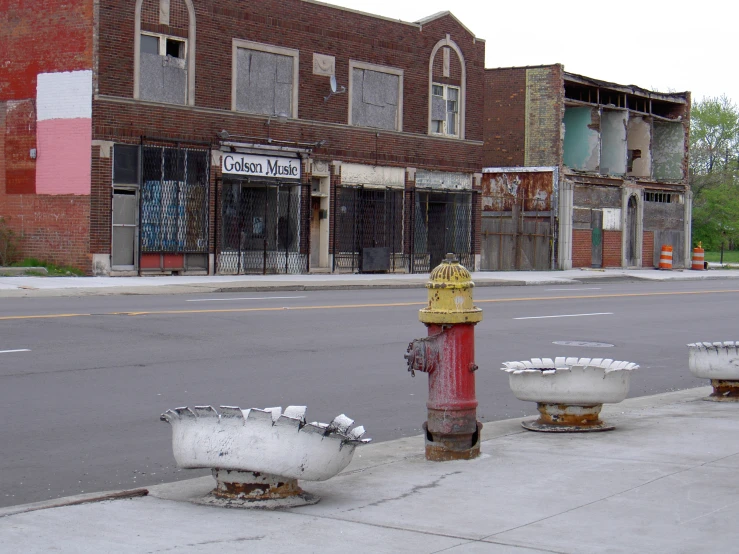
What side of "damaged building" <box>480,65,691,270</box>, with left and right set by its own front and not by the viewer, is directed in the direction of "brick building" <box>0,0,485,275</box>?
right

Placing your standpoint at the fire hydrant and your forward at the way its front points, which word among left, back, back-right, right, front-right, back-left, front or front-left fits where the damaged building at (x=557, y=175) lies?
right

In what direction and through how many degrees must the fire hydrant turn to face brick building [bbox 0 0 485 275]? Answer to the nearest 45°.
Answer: approximately 90° to its right

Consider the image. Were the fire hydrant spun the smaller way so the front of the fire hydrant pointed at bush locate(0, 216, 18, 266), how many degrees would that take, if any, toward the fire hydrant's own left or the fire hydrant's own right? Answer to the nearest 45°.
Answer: approximately 45° to the fire hydrant's own right

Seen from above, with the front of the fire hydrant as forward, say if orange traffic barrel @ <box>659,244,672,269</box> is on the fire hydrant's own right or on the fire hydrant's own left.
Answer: on the fire hydrant's own right

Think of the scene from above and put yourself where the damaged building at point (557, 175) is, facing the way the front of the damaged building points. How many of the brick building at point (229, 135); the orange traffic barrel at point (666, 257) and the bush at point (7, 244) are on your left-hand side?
1

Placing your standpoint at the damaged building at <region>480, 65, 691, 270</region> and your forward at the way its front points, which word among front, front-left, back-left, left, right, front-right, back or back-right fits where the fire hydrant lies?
front-right

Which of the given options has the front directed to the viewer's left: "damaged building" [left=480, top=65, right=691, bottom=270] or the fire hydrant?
the fire hydrant

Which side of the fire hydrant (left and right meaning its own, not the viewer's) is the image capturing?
left

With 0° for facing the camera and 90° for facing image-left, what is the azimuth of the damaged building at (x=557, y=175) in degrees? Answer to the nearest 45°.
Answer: approximately 315°

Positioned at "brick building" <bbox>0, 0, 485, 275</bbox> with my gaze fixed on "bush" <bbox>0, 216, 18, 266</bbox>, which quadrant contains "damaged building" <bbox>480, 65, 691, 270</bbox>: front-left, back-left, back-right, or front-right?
back-right
